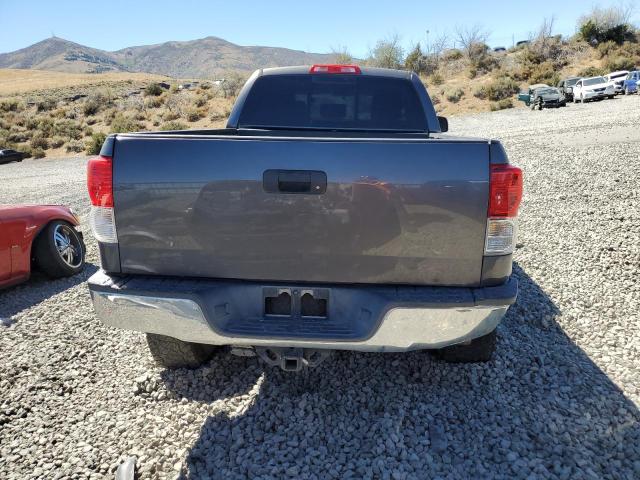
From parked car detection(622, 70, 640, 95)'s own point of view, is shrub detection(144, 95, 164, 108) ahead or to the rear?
ahead

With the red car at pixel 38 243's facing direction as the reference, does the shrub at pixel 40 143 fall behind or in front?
in front

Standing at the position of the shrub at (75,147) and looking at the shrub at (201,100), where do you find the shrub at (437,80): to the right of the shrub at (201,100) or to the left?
right

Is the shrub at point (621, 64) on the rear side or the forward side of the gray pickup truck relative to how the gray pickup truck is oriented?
on the forward side

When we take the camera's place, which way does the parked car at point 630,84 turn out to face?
facing the viewer and to the left of the viewer

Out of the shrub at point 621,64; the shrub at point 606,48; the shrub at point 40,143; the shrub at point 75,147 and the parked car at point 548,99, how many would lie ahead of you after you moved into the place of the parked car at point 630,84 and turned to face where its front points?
3

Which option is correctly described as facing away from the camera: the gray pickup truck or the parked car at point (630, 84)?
the gray pickup truck

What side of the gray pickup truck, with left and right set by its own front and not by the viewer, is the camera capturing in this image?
back

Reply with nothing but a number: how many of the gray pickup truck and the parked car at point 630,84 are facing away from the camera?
1

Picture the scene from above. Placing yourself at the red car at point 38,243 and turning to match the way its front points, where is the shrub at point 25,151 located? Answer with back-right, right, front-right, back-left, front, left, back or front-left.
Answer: front-left

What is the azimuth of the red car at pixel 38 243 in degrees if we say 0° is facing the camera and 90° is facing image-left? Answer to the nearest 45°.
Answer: approximately 225°

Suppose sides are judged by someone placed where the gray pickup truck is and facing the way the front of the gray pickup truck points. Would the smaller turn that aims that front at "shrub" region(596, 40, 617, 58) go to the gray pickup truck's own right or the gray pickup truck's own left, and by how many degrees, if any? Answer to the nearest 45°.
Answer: approximately 45° to the gray pickup truck's own right
